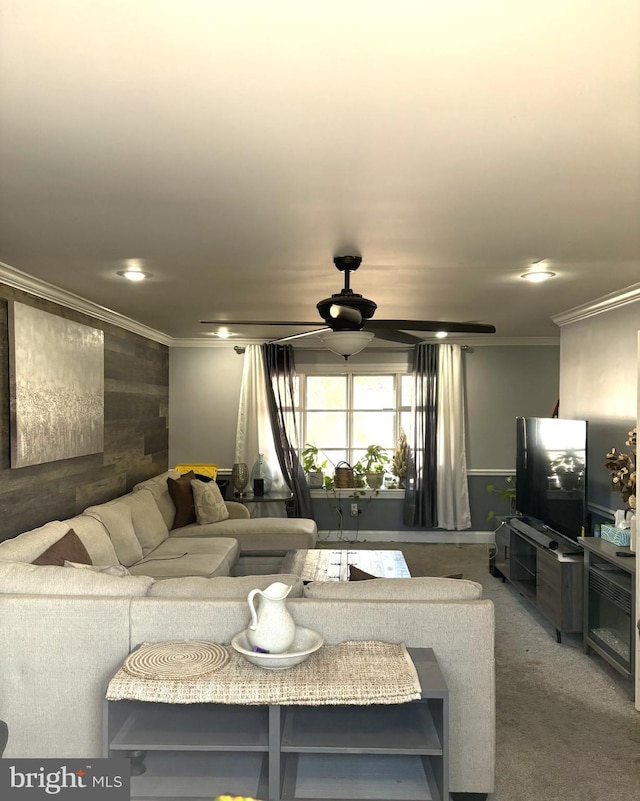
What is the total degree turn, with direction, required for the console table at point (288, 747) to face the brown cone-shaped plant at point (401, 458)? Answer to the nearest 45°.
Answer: approximately 180°

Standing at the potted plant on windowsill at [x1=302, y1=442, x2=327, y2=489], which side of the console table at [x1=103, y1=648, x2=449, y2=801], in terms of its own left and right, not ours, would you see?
back

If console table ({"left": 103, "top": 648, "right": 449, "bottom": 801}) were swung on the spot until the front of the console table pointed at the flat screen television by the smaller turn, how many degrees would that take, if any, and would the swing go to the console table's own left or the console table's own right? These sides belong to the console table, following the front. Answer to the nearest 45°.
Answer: approximately 135° to the console table's own left

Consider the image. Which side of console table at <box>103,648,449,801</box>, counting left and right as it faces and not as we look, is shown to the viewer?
front

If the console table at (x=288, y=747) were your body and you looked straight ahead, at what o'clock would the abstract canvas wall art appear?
The abstract canvas wall art is roughly at 5 o'clock from the console table.

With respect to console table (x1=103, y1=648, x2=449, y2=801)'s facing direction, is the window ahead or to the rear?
to the rear

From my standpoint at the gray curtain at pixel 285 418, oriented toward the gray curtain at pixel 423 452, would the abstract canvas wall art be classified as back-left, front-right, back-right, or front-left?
back-right

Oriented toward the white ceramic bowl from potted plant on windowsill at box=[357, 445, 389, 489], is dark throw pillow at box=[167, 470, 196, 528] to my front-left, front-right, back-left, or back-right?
front-right

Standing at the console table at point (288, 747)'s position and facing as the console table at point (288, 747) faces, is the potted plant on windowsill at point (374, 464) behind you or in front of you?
behind

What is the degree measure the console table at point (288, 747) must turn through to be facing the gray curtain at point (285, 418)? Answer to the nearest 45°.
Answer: approximately 180°

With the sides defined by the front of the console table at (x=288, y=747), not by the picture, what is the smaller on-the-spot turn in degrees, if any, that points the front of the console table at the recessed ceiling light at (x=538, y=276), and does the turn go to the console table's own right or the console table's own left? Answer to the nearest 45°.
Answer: approximately 135° to the console table's own left

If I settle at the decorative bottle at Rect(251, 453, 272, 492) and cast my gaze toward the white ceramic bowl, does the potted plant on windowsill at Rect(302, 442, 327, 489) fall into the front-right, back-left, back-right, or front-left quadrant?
back-left

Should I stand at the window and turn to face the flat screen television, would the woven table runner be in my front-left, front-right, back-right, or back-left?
front-right

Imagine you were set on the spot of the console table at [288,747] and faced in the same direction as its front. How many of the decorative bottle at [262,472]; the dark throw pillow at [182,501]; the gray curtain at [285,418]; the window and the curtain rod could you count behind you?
5
